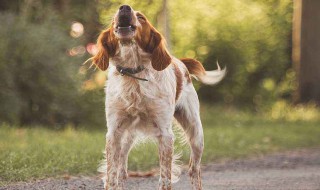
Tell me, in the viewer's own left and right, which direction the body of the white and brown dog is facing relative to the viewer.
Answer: facing the viewer and to the left of the viewer
